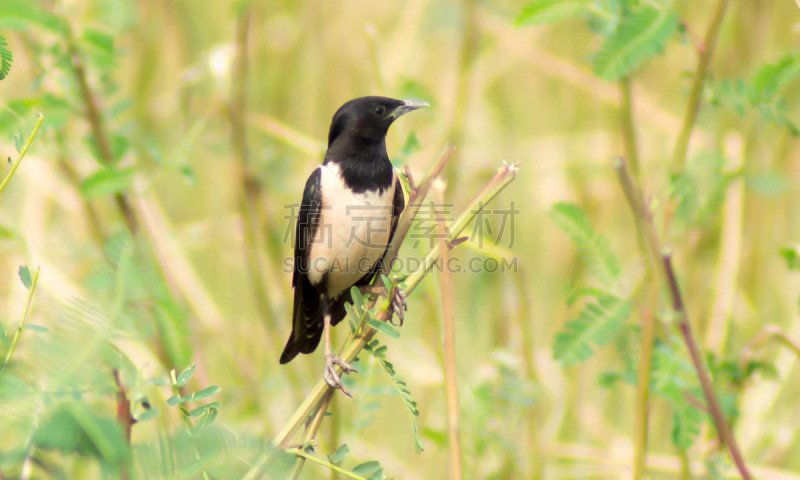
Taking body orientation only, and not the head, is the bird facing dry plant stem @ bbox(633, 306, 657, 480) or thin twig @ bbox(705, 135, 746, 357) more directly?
the dry plant stem

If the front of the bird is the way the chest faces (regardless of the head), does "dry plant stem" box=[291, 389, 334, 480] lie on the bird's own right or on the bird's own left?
on the bird's own right

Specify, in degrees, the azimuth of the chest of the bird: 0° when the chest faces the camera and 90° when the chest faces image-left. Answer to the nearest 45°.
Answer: approximately 315°

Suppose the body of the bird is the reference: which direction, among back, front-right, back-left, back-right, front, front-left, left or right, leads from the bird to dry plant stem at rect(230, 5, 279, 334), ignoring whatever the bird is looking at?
back

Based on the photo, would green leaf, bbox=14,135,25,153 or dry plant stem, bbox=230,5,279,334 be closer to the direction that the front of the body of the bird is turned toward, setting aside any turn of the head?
the green leaf

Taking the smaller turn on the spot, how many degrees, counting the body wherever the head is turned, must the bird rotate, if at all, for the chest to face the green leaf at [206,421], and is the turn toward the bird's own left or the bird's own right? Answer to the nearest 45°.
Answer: approximately 45° to the bird's own right

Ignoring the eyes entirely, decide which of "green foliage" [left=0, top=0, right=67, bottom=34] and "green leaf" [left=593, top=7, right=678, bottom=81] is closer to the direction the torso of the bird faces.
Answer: the green leaf
